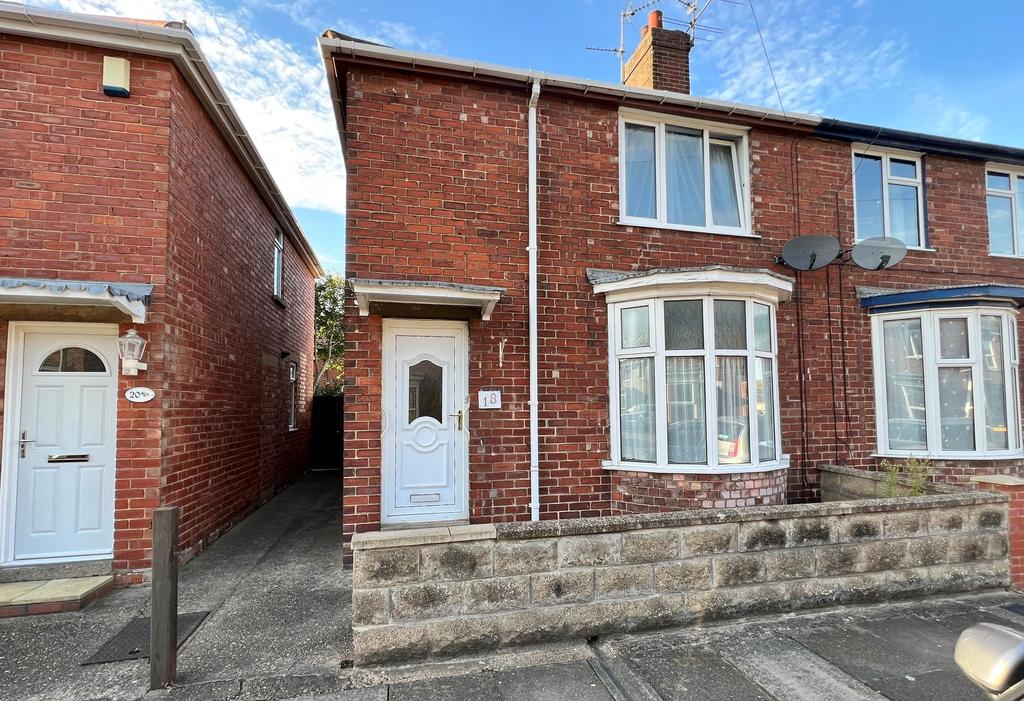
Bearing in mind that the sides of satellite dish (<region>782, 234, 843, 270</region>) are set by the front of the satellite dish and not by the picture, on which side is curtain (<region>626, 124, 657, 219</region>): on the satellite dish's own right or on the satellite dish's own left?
on the satellite dish's own right

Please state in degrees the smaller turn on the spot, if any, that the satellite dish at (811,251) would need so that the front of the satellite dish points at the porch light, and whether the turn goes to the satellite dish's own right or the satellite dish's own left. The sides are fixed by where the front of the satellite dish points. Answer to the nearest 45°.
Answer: approximately 45° to the satellite dish's own right

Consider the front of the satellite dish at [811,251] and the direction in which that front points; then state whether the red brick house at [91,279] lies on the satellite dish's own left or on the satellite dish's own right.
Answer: on the satellite dish's own right

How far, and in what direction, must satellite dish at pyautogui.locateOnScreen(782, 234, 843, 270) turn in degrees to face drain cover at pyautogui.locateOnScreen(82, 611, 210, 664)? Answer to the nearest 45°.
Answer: approximately 45° to its right

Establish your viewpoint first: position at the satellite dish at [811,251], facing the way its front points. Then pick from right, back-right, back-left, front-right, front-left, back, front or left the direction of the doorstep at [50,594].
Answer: front-right

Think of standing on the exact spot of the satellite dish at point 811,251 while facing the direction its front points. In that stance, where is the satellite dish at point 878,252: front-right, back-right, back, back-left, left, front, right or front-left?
back-left

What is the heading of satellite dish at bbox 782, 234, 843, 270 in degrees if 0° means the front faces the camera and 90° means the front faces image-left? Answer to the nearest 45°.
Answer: approximately 0°
